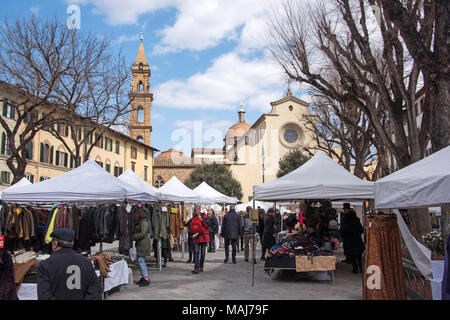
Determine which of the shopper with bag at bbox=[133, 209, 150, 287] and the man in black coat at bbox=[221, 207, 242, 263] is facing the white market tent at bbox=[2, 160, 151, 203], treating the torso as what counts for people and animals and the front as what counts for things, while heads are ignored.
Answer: the shopper with bag

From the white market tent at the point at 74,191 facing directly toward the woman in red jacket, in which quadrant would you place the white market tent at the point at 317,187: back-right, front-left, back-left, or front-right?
front-right

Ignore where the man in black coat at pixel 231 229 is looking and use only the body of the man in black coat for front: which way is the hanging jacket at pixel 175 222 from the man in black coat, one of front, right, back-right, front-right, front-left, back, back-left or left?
left

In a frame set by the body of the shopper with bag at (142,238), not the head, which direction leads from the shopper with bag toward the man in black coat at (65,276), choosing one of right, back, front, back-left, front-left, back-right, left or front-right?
left

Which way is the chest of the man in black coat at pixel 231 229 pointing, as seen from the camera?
away from the camera
